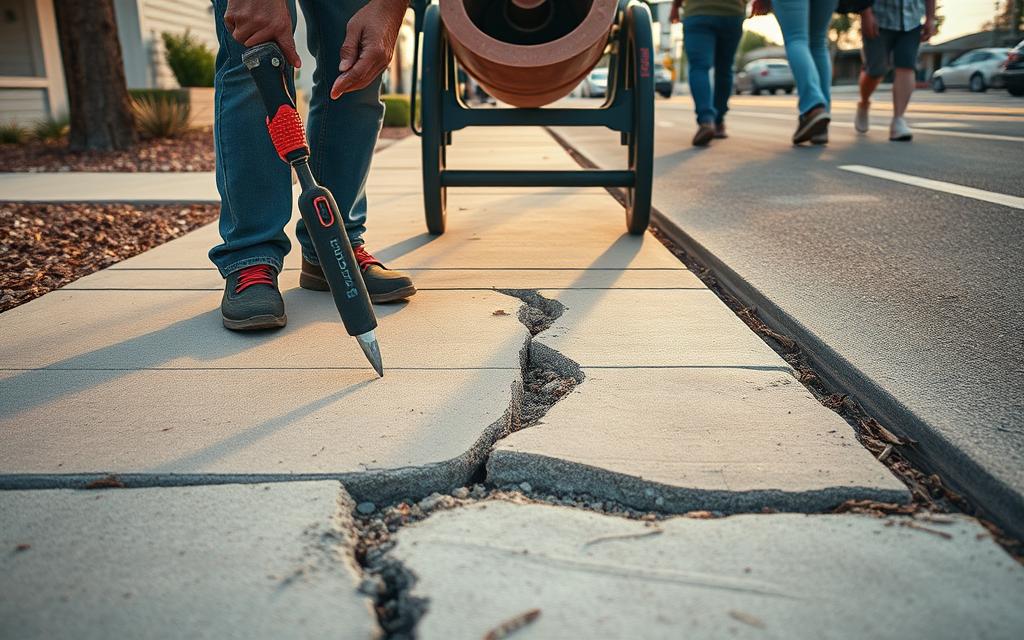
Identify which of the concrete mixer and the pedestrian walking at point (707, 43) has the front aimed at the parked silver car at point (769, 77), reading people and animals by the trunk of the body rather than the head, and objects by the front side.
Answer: the pedestrian walking

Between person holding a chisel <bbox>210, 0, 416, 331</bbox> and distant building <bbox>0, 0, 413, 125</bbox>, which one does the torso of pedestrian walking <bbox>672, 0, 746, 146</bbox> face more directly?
the distant building

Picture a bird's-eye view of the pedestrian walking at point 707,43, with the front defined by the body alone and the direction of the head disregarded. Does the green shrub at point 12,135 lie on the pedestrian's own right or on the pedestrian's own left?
on the pedestrian's own left

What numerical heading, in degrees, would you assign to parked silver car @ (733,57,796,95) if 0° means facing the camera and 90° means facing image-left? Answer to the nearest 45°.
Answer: approximately 135°

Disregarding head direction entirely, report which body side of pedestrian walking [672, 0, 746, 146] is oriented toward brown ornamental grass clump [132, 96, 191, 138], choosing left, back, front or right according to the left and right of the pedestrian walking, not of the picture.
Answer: left

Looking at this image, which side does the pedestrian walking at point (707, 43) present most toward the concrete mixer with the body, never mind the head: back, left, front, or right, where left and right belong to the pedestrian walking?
back

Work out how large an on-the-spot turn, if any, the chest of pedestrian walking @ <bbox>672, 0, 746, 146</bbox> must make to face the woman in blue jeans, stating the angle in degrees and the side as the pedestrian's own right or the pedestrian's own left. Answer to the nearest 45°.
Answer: approximately 135° to the pedestrian's own right

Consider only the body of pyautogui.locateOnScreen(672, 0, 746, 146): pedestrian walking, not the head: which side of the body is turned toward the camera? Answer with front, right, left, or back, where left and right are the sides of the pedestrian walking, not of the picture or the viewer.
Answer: back

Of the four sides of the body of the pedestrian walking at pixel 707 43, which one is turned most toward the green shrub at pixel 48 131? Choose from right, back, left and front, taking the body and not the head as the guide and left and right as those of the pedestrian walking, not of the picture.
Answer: left

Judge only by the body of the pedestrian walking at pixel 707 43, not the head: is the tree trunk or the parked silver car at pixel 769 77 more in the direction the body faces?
the parked silver car

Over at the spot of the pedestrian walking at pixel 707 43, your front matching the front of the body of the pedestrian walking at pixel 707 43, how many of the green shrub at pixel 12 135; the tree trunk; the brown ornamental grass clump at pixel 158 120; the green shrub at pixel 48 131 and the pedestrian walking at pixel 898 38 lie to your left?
4
